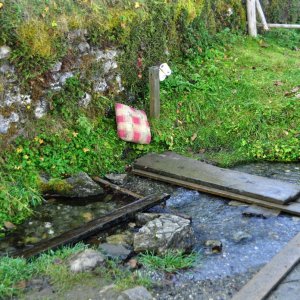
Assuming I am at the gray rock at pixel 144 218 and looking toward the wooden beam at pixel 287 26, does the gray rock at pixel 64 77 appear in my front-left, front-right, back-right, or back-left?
front-left

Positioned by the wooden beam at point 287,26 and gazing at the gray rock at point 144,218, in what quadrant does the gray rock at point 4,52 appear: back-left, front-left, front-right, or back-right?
front-right

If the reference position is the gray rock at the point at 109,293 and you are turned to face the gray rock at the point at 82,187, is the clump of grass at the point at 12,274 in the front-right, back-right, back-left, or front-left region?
front-left
